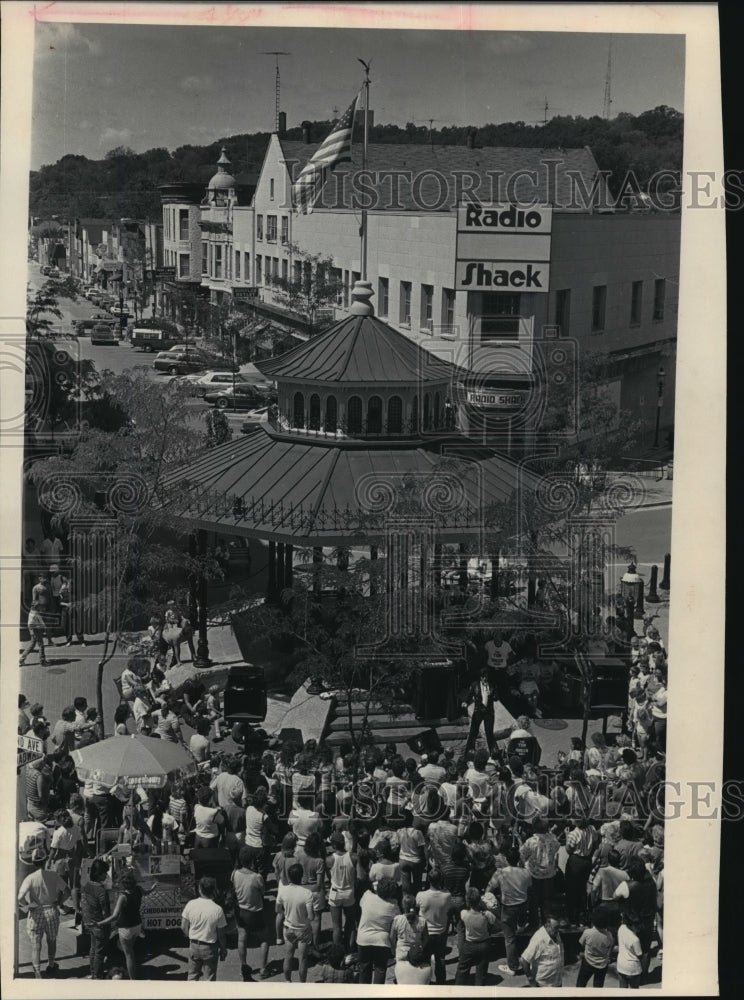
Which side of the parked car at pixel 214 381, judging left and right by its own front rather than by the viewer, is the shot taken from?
right

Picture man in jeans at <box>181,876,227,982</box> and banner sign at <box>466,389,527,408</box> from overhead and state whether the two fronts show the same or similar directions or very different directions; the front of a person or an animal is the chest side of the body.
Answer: very different directions

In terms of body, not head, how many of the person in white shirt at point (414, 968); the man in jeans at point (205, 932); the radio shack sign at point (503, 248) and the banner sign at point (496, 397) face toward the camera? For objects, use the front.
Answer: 2

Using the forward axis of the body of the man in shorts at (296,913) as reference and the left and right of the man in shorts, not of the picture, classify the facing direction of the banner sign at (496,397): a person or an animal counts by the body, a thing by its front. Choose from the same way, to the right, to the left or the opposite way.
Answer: the opposite way

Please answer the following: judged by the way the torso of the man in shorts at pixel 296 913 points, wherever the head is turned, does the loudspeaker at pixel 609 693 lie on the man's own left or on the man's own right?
on the man's own right

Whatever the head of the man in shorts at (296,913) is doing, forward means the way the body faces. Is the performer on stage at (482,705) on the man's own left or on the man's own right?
on the man's own right

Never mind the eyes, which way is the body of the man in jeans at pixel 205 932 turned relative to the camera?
away from the camera

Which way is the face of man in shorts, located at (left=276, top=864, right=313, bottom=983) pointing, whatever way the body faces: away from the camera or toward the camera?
away from the camera

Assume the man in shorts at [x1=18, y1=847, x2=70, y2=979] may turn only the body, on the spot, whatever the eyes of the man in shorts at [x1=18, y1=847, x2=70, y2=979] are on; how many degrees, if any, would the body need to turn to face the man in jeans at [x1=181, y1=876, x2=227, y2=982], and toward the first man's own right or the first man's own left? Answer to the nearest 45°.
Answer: approximately 135° to the first man's own right

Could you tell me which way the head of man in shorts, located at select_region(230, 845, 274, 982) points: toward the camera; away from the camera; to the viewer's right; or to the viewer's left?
away from the camera

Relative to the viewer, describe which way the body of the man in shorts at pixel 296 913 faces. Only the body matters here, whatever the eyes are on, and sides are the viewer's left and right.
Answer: facing away from the viewer
